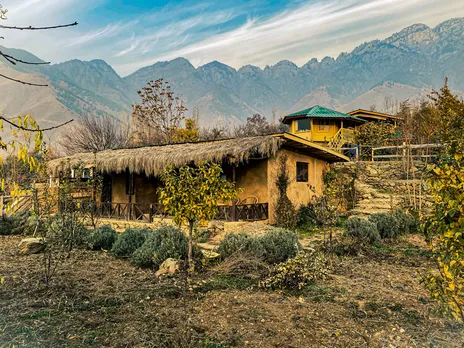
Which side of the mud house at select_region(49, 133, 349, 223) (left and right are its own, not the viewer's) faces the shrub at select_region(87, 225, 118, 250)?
front

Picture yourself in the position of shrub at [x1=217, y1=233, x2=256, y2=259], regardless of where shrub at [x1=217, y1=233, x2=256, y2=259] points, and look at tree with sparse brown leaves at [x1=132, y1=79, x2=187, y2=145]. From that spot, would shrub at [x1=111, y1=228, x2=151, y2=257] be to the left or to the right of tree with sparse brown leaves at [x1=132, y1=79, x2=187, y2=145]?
left

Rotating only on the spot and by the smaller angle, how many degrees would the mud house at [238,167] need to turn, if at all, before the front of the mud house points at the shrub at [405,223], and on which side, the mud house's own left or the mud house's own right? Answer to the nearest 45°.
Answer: approximately 90° to the mud house's own left

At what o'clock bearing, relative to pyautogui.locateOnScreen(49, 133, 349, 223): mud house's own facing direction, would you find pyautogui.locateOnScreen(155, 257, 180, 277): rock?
The rock is roughly at 11 o'clock from the mud house.

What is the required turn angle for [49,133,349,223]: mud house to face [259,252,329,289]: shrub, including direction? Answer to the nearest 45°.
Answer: approximately 45° to its left

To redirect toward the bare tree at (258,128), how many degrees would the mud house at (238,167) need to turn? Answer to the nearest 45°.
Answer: approximately 135° to its right

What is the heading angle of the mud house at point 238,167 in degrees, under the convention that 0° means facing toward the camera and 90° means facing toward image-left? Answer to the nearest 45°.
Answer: approximately 45°

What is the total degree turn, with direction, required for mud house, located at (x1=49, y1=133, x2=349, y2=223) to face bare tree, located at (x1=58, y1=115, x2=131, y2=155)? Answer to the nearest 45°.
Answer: approximately 90° to its right

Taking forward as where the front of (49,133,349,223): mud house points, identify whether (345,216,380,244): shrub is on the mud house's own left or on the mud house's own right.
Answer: on the mud house's own left

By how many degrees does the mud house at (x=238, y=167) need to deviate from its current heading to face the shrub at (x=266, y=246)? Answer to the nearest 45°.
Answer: approximately 45° to its left

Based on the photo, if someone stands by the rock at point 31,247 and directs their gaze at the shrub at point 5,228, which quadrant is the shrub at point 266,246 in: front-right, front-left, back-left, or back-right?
back-right

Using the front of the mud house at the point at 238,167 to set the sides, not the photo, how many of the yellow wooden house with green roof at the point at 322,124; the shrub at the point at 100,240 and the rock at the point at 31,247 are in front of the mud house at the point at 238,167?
2

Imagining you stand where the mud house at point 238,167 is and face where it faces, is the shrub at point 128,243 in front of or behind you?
in front
